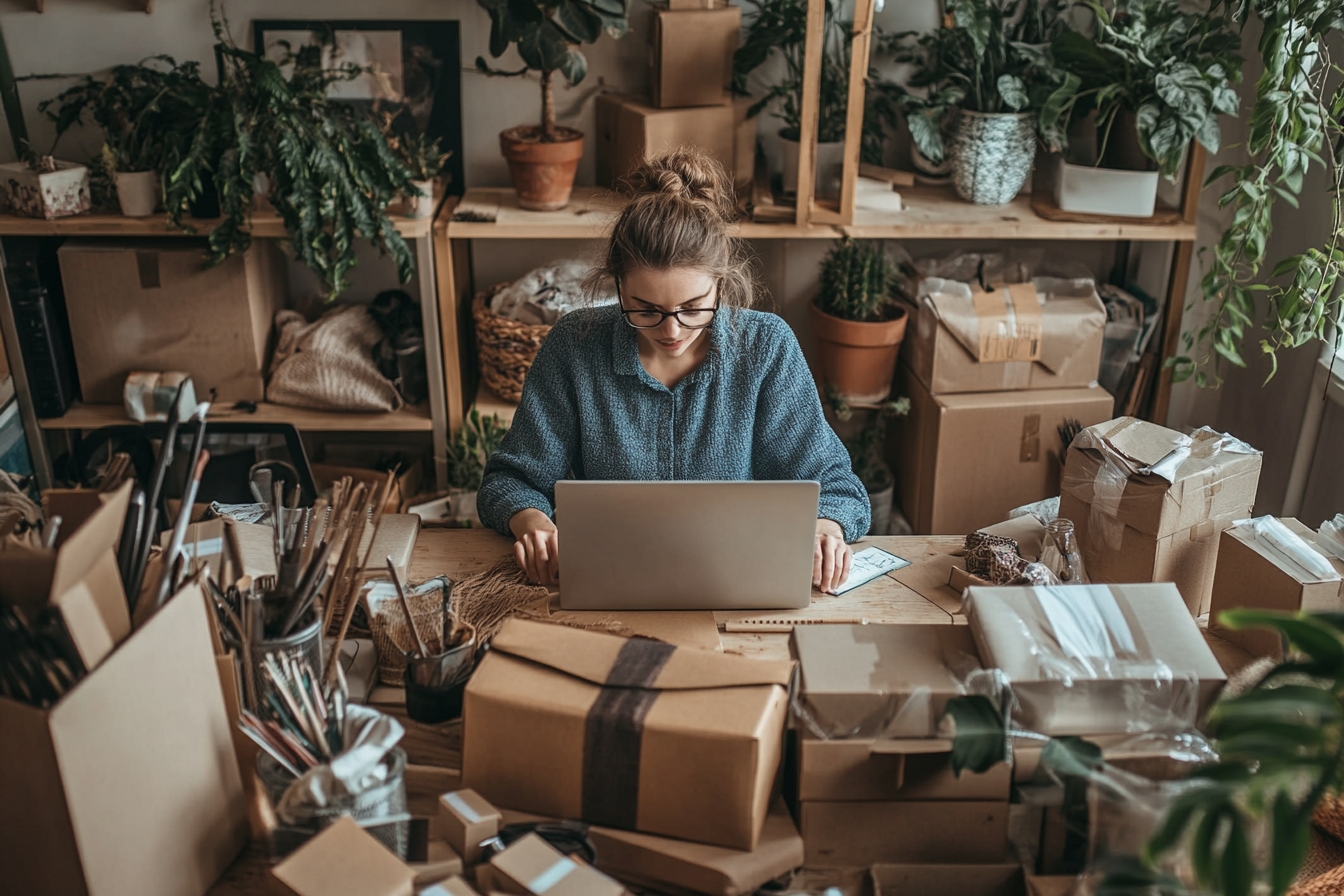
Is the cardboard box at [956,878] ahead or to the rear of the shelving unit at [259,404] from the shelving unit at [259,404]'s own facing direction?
ahead

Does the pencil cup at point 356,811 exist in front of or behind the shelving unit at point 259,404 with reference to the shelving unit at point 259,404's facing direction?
in front

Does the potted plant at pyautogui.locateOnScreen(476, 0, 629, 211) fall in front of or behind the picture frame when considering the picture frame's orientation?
in front

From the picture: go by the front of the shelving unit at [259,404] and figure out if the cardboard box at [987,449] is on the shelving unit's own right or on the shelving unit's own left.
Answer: on the shelving unit's own left

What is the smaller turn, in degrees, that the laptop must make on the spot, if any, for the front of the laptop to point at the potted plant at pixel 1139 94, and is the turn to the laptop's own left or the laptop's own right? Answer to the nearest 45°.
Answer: approximately 45° to the laptop's own right

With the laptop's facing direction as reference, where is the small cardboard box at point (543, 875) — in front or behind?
behind

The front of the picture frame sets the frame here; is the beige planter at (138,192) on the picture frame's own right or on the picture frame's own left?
on the picture frame's own right

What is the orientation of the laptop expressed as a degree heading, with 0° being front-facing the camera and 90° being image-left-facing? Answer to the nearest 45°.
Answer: approximately 180°

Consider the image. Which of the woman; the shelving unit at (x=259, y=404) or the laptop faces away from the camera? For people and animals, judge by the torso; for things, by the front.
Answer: the laptop

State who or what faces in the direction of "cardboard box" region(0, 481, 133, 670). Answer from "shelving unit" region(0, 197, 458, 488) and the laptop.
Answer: the shelving unit

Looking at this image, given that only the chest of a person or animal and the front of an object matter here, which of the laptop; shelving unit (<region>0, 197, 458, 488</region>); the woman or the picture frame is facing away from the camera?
the laptop

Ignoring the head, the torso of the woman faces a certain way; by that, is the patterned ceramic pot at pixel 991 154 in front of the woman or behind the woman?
behind

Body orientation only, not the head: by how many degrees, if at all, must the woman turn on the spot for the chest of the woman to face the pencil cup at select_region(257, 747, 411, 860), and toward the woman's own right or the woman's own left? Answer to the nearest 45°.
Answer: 0° — they already face it
